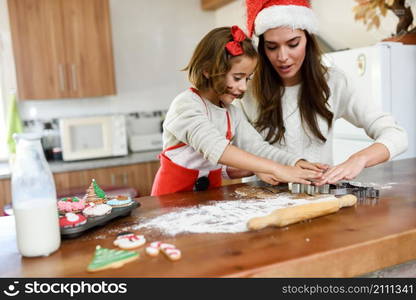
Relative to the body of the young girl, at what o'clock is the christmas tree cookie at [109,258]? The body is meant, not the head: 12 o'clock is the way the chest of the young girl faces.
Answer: The christmas tree cookie is roughly at 2 o'clock from the young girl.

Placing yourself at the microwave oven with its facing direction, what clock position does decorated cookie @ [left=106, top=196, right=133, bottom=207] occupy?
The decorated cookie is roughly at 12 o'clock from the microwave oven.

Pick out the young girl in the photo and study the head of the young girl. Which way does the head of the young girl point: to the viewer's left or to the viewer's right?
to the viewer's right

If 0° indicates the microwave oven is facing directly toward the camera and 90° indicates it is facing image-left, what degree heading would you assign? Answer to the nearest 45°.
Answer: approximately 0°

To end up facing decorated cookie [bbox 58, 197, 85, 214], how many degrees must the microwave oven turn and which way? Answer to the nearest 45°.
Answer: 0° — it already faces it

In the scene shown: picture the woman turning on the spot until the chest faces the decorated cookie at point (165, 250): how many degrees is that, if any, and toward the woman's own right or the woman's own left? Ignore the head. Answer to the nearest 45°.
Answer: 0° — they already face it

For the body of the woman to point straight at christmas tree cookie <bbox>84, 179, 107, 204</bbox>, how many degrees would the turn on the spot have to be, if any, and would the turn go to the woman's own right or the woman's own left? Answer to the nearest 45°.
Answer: approximately 45° to the woman's own right

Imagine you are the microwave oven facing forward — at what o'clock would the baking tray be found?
The baking tray is roughly at 12 o'clock from the microwave oven.
